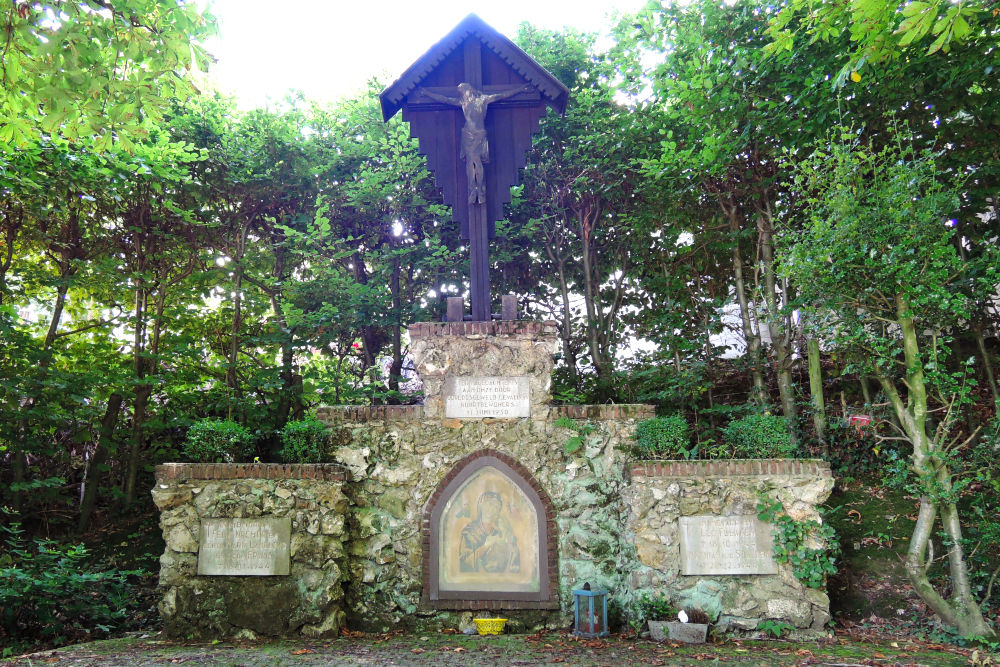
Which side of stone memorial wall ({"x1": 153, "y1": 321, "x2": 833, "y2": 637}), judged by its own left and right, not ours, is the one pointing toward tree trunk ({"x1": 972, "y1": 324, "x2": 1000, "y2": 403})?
left

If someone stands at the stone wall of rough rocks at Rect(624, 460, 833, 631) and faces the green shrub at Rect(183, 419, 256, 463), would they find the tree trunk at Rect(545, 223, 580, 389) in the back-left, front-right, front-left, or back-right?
front-right

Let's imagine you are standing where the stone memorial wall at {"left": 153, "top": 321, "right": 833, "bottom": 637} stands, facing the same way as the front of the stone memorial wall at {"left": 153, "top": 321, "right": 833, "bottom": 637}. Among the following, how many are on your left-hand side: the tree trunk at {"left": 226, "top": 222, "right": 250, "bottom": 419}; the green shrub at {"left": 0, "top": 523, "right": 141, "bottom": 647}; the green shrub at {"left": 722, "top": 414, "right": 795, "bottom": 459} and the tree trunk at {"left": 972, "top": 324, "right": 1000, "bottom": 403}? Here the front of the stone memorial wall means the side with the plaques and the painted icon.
2

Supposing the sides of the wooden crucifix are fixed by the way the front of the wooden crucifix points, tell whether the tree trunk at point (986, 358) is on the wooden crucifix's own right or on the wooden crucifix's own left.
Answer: on the wooden crucifix's own left

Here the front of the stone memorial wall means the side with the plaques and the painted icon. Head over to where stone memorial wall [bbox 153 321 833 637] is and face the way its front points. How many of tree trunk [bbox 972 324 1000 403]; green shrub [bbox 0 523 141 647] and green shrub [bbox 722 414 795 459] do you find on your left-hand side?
2

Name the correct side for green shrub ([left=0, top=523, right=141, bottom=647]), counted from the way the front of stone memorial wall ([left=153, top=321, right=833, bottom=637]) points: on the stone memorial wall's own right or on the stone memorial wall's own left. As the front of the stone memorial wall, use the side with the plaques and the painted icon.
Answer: on the stone memorial wall's own right

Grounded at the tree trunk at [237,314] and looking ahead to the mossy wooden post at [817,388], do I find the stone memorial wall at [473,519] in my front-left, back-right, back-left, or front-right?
front-right

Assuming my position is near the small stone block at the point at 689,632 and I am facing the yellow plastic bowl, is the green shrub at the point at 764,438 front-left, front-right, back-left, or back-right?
back-right

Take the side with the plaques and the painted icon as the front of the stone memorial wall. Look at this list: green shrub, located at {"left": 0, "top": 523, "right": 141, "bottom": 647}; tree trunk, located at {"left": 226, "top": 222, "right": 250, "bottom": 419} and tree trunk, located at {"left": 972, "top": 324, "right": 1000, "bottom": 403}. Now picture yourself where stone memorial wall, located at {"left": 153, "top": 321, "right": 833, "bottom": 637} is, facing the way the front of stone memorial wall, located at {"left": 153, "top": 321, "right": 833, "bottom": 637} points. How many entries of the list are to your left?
1

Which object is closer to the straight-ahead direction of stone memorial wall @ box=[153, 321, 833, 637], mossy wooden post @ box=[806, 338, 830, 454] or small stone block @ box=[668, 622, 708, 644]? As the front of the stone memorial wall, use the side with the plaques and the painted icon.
the small stone block

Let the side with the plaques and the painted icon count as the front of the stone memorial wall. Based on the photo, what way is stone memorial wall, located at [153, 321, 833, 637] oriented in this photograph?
toward the camera

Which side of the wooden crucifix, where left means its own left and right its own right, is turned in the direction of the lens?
front

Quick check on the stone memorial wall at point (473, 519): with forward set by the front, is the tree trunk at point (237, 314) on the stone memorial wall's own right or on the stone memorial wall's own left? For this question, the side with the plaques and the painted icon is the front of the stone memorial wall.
on the stone memorial wall's own right

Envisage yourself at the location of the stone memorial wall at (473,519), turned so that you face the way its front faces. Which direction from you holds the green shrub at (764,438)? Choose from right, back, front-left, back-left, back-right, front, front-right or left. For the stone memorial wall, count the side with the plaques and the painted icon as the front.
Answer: left
